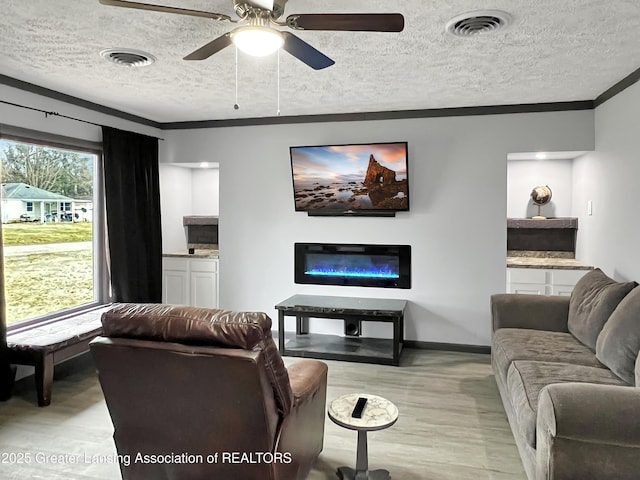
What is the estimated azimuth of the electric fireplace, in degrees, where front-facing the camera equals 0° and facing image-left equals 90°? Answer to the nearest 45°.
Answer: approximately 0°

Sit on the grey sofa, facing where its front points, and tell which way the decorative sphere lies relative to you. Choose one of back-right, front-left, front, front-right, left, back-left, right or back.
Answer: right

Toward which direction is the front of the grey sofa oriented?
to the viewer's left

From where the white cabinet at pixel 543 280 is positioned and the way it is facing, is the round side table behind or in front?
in front

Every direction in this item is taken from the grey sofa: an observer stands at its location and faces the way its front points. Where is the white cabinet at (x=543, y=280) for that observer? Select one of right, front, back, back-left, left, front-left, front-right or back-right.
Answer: right

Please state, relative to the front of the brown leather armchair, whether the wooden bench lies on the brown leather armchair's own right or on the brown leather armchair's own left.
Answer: on the brown leather armchair's own left

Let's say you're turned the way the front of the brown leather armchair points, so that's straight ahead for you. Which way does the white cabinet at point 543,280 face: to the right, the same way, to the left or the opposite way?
the opposite way

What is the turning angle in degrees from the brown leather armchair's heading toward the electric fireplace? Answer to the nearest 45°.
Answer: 0° — it already faces it

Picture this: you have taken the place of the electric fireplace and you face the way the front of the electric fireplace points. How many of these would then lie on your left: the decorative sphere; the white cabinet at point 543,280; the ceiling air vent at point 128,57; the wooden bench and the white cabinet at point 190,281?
2

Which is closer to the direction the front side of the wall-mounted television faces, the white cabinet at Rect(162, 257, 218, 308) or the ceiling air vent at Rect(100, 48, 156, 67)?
the ceiling air vent

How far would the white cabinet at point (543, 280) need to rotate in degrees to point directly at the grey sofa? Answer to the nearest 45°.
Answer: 0° — it already faces it
